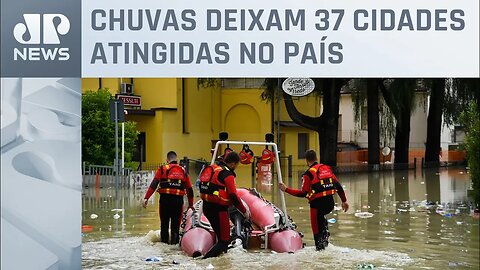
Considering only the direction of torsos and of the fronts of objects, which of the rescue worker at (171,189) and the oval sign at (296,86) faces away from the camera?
the rescue worker

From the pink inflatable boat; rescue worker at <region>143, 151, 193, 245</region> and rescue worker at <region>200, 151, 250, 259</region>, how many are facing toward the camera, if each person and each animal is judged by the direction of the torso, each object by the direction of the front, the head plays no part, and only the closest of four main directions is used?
0

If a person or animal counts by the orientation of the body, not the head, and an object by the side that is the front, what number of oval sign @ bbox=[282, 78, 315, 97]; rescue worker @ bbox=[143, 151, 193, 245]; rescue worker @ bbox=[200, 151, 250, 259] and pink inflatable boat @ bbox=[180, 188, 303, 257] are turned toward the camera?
1

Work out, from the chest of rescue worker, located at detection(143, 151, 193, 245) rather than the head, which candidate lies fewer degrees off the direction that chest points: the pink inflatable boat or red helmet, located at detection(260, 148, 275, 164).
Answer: the red helmet

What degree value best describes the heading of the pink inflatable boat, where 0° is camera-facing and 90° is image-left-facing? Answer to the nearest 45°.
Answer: approximately 180°

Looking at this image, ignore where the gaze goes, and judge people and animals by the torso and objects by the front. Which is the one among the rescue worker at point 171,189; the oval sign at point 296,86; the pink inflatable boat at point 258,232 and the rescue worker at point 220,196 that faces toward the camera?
the oval sign

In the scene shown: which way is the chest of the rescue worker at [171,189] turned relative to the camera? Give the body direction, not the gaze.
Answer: away from the camera

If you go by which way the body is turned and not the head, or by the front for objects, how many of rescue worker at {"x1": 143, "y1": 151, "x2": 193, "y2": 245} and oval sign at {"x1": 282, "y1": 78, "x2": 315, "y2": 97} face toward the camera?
1

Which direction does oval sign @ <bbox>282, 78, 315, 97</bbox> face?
toward the camera

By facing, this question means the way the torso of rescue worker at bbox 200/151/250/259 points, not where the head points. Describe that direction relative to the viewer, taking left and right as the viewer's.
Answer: facing away from the viewer and to the right of the viewer

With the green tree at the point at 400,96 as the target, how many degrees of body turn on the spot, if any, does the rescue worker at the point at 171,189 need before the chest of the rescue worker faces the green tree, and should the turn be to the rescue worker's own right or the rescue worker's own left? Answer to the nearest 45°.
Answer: approximately 45° to the rescue worker's own right

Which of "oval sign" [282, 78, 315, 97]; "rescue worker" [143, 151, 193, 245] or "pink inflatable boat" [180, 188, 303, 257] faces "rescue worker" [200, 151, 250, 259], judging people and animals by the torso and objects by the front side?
the oval sign

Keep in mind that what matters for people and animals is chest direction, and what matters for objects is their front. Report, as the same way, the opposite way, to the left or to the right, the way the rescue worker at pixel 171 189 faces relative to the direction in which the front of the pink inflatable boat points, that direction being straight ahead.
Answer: the same way

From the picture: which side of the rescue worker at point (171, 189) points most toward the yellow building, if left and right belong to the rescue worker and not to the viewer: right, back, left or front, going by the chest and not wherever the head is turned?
front
